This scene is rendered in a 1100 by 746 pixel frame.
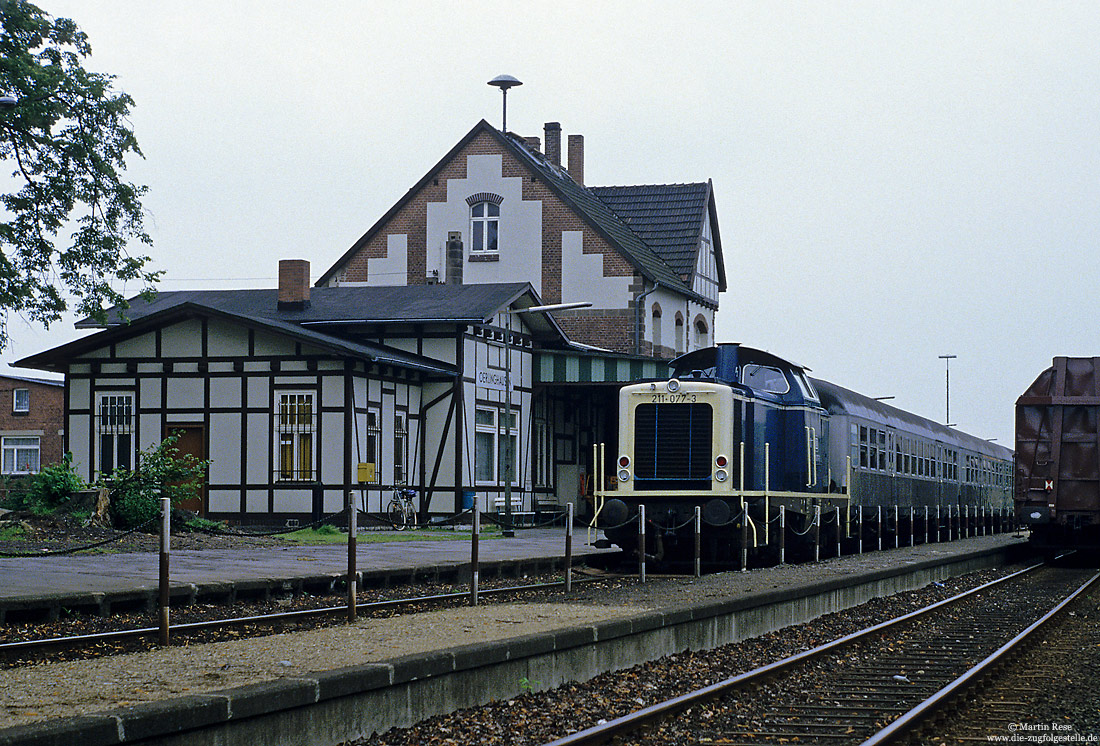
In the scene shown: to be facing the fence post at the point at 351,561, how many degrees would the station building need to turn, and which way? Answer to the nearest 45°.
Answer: approximately 45° to its right

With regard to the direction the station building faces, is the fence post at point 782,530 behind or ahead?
ahead

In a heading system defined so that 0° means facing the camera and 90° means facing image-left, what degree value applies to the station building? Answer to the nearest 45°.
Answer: approximately 315°

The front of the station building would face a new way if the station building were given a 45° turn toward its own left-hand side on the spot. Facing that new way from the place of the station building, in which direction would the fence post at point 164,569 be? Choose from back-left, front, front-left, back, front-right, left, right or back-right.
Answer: right

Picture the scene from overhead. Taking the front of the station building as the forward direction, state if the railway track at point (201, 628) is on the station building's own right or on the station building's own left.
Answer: on the station building's own right
